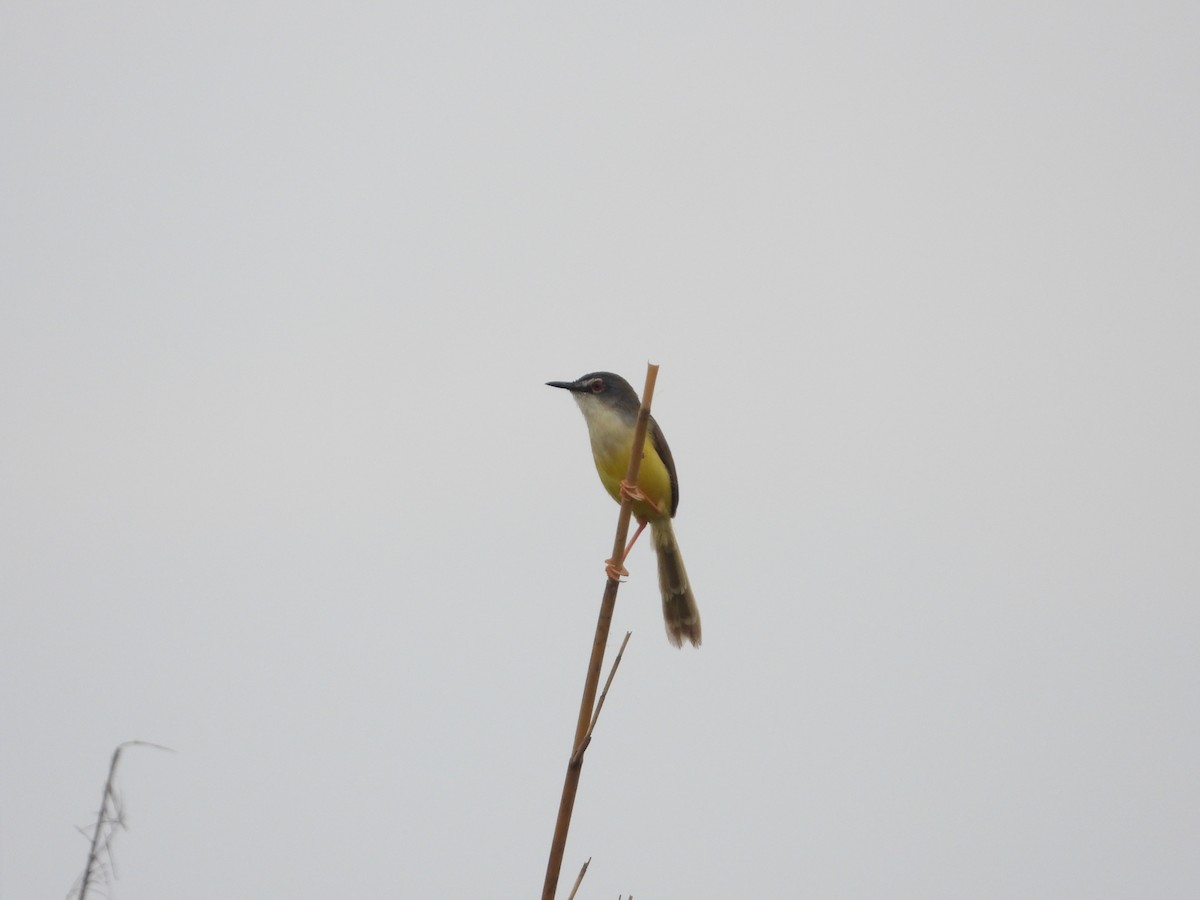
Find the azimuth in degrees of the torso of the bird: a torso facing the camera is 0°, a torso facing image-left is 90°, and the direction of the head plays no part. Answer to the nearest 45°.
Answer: approximately 45°
